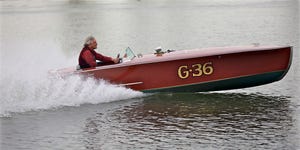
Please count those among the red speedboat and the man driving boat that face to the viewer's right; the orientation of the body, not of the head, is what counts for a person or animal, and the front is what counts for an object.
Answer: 2

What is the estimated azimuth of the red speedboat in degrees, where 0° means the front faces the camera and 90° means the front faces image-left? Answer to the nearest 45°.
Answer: approximately 270°

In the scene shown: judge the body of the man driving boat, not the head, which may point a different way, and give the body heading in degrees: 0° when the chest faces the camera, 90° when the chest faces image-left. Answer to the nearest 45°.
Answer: approximately 270°
